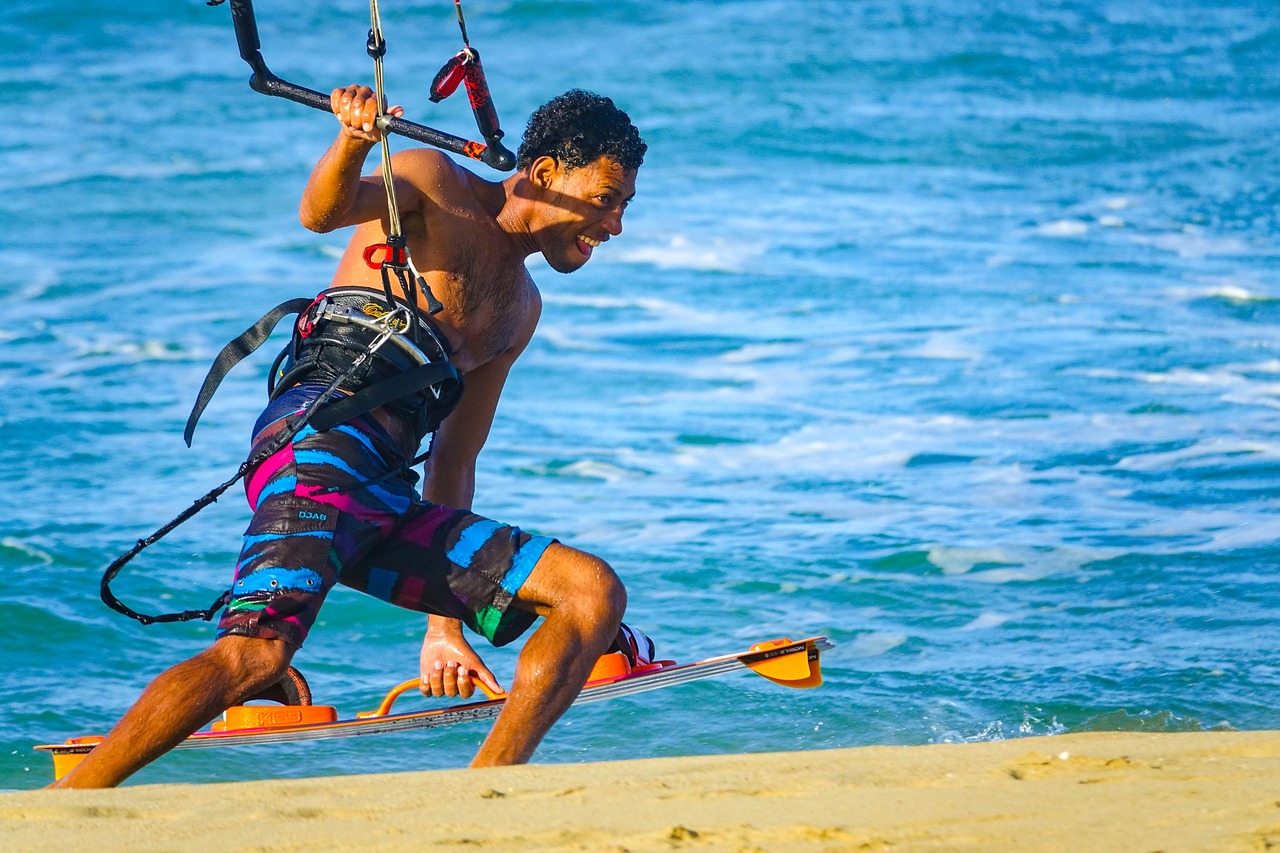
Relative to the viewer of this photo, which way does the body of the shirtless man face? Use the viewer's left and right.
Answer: facing the viewer and to the right of the viewer
